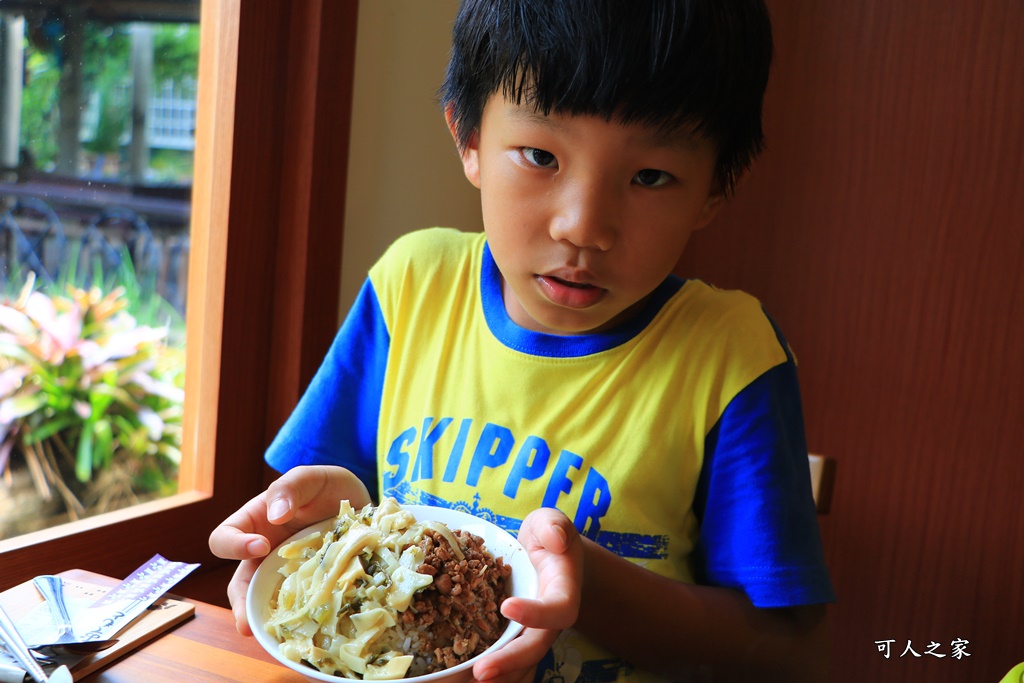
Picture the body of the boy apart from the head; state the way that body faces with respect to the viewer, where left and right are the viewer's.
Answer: facing the viewer and to the left of the viewer

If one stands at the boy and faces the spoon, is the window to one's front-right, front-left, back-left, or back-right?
front-right

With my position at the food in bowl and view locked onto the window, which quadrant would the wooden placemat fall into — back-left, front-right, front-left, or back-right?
front-left
